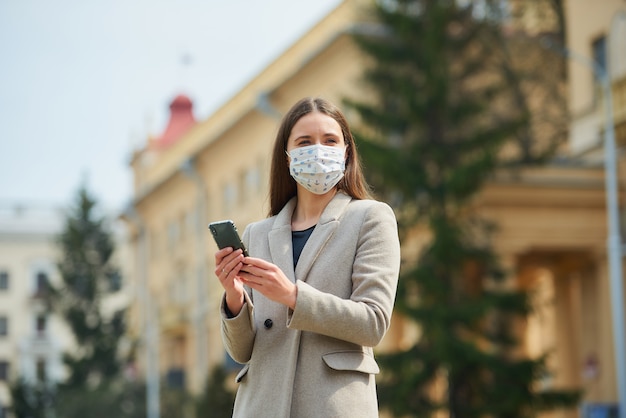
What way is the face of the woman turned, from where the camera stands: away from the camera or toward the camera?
toward the camera

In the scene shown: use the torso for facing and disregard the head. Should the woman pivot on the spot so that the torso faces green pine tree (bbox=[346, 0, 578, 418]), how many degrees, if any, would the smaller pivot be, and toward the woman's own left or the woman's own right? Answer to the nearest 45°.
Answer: approximately 135° to the woman's own right

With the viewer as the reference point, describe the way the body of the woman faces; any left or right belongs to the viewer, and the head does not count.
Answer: facing the viewer and to the left of the viewer
